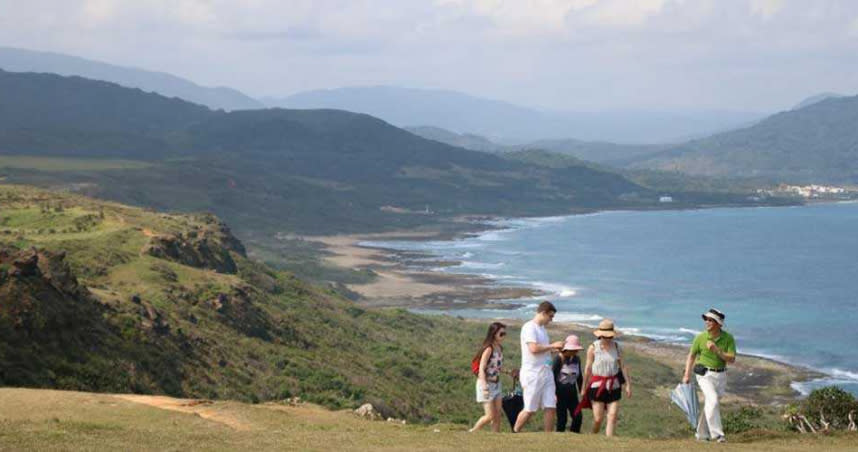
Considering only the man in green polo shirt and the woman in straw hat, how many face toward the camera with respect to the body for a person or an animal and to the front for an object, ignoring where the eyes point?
2

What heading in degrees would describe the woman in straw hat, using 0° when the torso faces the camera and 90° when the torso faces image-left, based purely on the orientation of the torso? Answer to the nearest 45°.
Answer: approximately 0°

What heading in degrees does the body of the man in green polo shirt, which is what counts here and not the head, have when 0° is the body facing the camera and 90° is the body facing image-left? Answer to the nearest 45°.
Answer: approximately 0°

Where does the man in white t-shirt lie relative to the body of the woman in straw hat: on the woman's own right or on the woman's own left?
on the woman's own right

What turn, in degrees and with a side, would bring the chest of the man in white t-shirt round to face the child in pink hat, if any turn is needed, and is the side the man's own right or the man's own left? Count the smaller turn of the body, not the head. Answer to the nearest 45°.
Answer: approximately 45° to the man's own left

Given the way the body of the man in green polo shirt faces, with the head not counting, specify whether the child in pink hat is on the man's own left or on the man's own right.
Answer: on the man's own right

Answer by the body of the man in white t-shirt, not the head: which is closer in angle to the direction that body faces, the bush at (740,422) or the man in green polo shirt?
the man in green polo shirt

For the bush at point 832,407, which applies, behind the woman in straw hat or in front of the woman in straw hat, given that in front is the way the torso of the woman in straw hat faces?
behind
